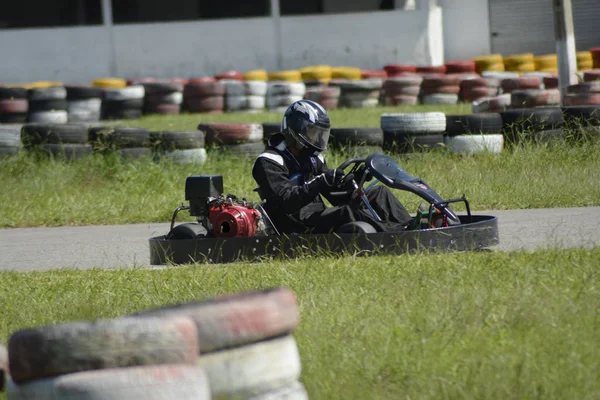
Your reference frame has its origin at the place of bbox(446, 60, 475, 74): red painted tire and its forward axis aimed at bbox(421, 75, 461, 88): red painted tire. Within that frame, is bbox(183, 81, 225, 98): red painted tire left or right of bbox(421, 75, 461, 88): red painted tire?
right

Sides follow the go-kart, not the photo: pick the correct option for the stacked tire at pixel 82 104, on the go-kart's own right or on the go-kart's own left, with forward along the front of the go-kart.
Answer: on the go-kart's own left

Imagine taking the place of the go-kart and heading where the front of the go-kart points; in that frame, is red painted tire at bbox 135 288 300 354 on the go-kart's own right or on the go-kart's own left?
on the go-kart's own right

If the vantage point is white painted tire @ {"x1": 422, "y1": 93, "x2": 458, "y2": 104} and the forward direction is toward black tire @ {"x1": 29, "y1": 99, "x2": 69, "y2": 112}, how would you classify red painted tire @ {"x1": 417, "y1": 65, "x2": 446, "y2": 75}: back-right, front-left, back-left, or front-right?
back-right

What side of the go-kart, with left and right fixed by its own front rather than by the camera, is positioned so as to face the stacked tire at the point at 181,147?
left

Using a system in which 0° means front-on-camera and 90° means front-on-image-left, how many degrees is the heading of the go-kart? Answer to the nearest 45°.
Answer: approximately 270°

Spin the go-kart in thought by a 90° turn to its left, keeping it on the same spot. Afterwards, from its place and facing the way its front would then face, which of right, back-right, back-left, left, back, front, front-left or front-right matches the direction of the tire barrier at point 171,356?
back

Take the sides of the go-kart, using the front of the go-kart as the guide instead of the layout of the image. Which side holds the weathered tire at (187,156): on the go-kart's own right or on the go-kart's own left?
on the go-kart's own left

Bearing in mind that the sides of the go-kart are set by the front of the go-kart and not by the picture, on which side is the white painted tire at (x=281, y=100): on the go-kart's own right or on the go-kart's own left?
on the go-kart's own left

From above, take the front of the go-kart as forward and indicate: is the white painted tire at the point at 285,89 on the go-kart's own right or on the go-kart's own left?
on the go-kart's own left

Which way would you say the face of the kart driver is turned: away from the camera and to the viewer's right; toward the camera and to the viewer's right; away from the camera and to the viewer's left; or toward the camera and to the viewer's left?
toward the camera and to the viewer's right

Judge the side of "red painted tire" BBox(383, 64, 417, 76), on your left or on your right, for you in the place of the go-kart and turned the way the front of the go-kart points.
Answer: on your left

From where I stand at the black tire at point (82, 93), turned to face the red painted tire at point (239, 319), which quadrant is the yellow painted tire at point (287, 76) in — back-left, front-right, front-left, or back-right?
back-left
